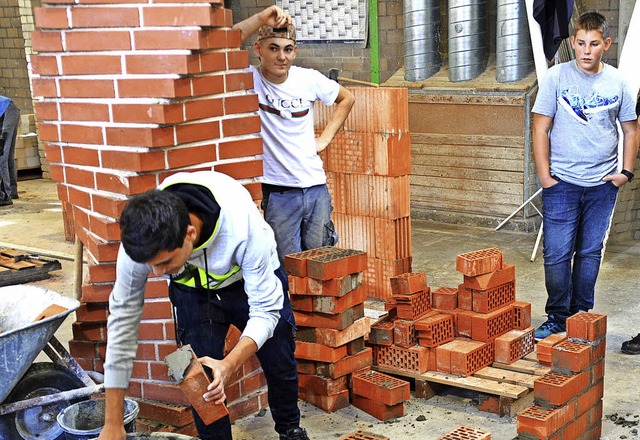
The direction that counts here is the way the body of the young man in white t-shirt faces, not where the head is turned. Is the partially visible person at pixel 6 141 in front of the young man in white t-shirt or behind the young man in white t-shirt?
behind

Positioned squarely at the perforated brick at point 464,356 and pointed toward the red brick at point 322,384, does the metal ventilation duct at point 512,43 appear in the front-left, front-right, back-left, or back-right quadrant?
back-right

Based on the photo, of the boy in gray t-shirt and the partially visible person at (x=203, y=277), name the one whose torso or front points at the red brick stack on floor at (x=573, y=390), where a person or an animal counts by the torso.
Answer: the boy in gray t-shirt

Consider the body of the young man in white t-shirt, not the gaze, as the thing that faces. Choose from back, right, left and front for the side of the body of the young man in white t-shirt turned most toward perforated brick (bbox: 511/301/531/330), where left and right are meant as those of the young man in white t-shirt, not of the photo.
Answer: left

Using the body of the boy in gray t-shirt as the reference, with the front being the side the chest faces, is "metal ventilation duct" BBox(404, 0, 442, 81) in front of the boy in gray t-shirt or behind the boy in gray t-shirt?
behind

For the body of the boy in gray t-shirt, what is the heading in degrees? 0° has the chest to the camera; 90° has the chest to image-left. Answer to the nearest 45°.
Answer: approximately 0°
